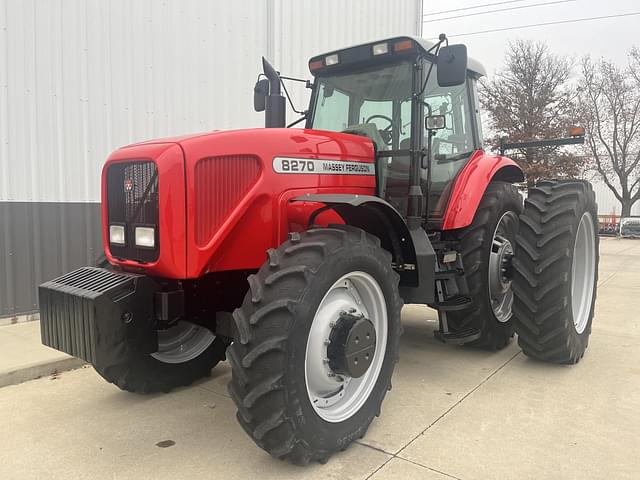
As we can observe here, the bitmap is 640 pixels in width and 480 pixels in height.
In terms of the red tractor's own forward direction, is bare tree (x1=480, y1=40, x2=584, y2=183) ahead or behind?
behind

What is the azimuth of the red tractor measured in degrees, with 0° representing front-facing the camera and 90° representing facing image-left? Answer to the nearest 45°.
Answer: approximately 45°
